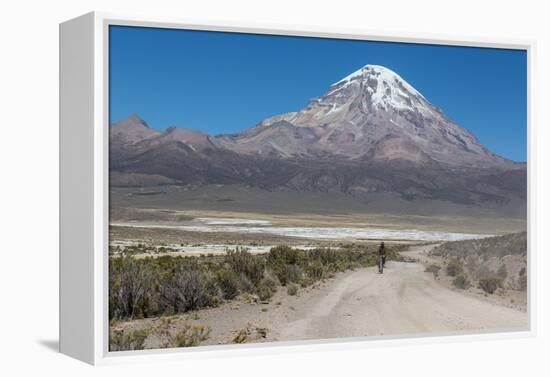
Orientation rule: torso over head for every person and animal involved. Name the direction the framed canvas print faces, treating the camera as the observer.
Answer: facing the viewer and to the right of the viewer
